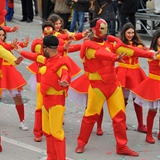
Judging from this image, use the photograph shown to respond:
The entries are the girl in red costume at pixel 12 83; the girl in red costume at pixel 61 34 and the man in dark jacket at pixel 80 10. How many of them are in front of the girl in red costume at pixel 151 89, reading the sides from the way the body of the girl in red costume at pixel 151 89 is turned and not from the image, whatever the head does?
0

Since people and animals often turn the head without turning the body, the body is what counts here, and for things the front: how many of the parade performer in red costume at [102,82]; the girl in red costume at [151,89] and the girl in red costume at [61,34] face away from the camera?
0

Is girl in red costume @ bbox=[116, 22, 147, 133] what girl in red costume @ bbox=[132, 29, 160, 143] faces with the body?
no

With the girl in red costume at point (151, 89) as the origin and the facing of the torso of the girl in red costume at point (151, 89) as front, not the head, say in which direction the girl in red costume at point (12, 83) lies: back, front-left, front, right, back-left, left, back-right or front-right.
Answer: back-right

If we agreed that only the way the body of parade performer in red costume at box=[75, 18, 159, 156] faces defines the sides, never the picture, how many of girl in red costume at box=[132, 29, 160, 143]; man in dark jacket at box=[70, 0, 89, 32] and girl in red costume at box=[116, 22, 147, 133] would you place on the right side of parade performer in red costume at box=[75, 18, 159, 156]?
0

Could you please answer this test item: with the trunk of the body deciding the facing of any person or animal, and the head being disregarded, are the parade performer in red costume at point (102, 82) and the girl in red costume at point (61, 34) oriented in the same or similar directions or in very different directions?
same or similar directions

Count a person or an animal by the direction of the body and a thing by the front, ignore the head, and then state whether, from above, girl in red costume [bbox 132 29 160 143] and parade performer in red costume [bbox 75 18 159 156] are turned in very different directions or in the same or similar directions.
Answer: same or similar directions

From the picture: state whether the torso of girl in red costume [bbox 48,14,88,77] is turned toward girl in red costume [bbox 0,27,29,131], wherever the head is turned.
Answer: no

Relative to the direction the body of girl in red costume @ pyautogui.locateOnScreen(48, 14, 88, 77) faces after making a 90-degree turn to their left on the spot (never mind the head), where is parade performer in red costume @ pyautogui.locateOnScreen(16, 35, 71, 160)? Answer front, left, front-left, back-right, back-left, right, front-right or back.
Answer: back-right

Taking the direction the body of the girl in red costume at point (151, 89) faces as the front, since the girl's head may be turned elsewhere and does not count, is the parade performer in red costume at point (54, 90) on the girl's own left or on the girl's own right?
on the girl's own right

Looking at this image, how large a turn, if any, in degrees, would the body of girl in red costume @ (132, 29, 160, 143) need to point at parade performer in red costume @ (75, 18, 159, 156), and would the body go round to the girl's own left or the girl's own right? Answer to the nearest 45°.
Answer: approximately 90° to the girl's own right

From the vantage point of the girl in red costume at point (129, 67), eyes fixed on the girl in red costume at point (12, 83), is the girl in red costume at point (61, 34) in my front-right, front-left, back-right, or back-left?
front-right

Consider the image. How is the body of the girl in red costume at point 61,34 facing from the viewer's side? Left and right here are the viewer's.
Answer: facing the viewer and to the right of the viewer

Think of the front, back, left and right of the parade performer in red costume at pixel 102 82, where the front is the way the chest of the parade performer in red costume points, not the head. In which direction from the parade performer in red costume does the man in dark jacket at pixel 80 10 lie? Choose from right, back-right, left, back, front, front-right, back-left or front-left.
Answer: back-left

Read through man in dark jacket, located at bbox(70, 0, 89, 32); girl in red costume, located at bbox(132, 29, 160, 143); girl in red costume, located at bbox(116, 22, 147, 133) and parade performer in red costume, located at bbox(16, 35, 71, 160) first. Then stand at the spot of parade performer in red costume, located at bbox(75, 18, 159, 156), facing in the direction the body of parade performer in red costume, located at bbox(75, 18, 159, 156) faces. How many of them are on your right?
1

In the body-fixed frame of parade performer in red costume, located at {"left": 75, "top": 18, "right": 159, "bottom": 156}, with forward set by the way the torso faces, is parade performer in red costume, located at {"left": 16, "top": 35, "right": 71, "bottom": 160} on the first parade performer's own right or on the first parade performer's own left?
on the first parade performer's own right
